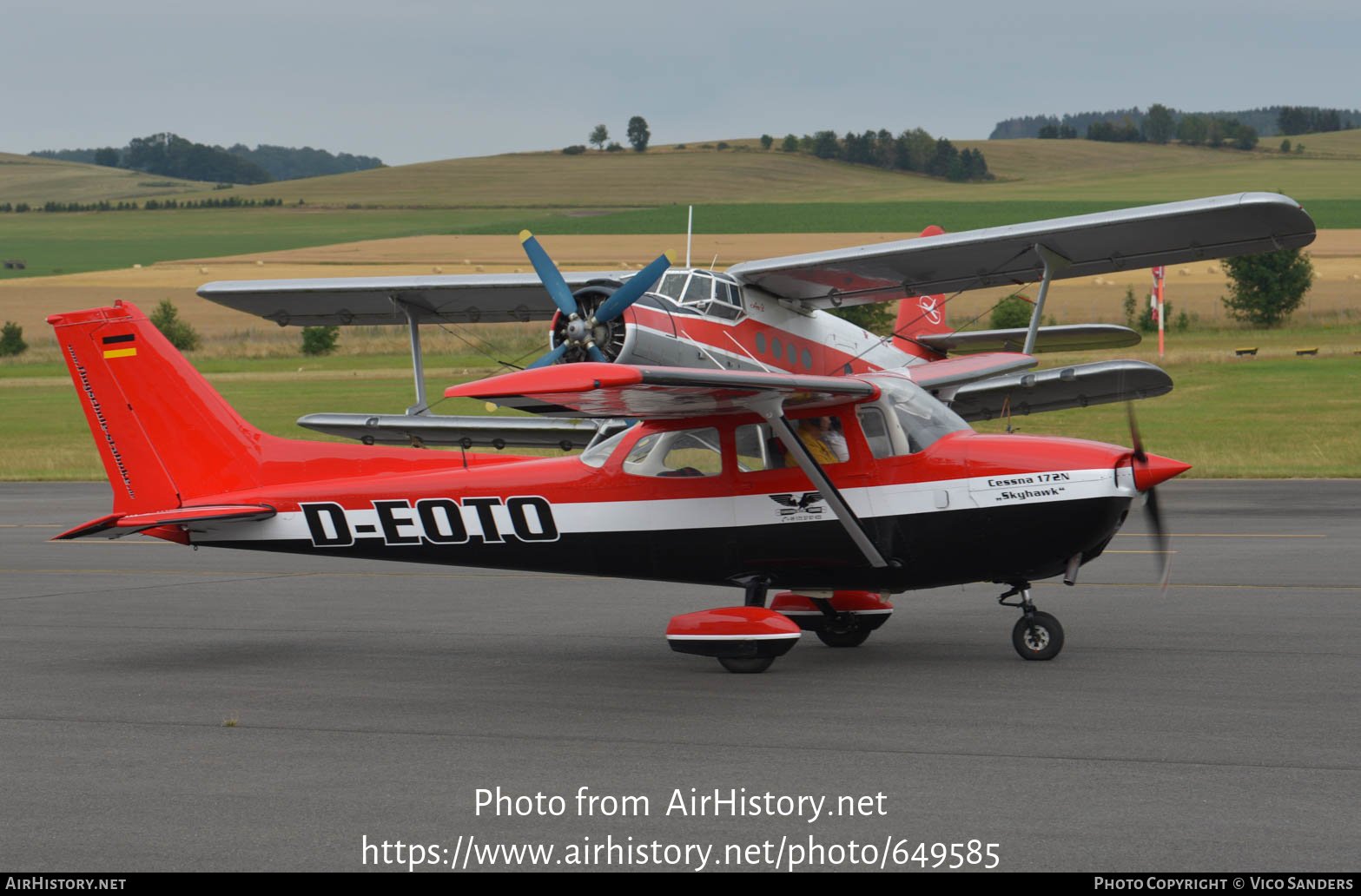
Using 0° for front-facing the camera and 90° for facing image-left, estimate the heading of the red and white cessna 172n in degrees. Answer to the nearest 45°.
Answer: approximately 270°
